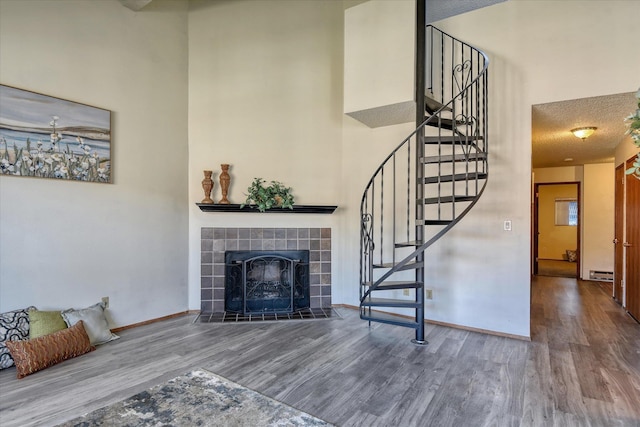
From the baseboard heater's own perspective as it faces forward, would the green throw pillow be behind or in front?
in front

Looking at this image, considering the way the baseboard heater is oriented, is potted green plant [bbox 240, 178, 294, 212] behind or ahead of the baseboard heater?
ahead

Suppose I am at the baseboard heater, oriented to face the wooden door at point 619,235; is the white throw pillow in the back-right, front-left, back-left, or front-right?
front-right

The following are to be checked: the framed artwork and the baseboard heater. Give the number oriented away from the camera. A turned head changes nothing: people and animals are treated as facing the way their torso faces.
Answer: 0

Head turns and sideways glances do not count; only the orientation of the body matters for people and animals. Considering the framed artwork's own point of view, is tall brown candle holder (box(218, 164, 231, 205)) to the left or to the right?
on its left

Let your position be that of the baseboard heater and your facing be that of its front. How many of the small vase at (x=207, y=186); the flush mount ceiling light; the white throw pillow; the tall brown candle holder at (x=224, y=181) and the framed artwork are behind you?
0
